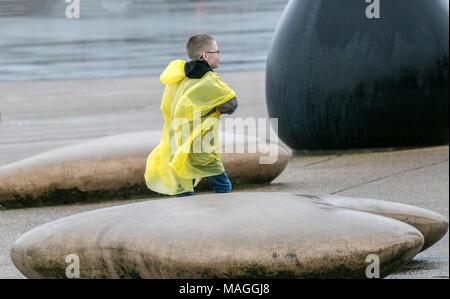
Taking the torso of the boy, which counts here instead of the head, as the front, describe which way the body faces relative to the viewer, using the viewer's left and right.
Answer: facing to the right of the viewer

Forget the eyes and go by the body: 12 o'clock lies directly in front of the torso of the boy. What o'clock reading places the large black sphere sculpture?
The large black sphere sculpture is roughly at 10 o'clock from the boy.
